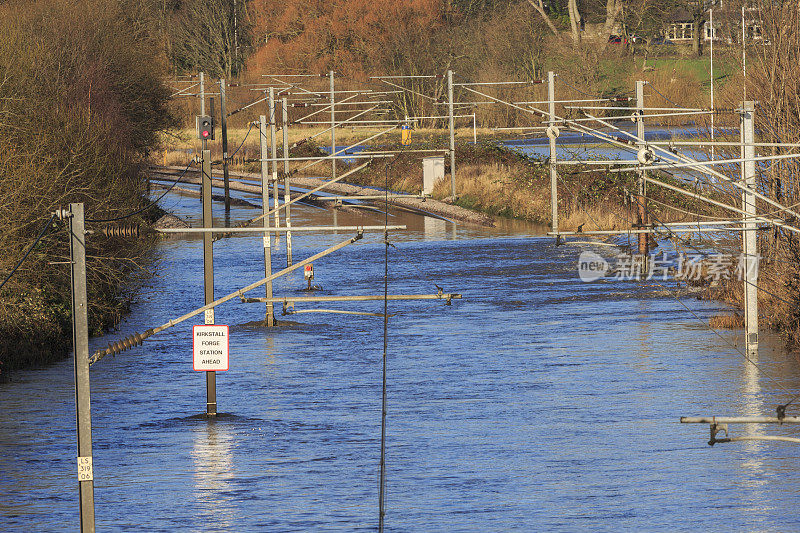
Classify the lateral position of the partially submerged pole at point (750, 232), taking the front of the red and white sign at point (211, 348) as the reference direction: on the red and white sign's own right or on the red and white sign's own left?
on the red and white sign's own left

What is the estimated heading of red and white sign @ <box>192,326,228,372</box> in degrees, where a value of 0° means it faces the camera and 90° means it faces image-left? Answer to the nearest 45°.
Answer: approximately 0°

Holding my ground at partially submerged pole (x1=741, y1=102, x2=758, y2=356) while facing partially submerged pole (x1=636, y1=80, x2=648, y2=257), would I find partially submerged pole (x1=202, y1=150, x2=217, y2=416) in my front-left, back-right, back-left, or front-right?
back-left

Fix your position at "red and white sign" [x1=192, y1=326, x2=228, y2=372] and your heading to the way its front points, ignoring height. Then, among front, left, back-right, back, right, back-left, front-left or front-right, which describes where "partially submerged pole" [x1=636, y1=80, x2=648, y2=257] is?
back-left

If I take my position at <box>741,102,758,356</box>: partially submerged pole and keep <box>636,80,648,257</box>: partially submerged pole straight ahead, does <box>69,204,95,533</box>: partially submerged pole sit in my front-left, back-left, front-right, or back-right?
back-left

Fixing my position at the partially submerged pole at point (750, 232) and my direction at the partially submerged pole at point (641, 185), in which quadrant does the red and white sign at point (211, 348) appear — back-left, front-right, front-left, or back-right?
back-left
